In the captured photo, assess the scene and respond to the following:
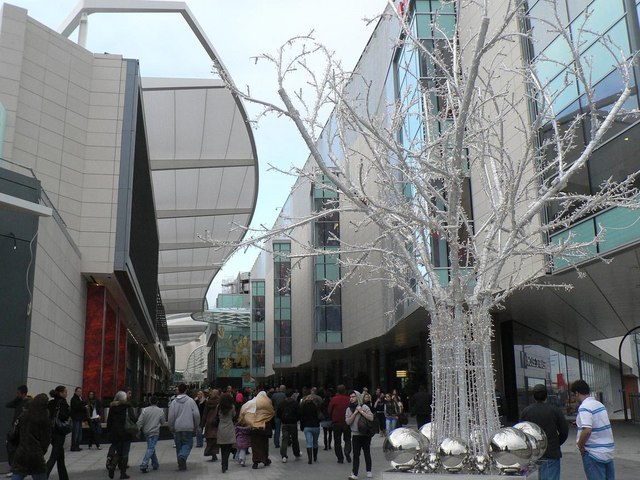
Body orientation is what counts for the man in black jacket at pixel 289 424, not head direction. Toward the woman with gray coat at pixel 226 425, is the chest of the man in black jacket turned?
no

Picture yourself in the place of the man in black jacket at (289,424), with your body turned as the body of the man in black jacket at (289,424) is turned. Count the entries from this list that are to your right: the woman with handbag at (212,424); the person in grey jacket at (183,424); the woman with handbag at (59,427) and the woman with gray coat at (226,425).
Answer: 0

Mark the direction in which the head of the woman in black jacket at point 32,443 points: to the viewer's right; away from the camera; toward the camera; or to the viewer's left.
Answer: away from the camera

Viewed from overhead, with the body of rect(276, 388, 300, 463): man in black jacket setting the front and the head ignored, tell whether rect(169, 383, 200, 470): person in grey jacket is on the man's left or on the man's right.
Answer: on the man's left

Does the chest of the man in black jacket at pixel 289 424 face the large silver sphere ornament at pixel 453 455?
no

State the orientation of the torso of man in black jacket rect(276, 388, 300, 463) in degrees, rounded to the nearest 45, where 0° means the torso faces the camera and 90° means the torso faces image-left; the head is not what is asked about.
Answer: approximately 180°
